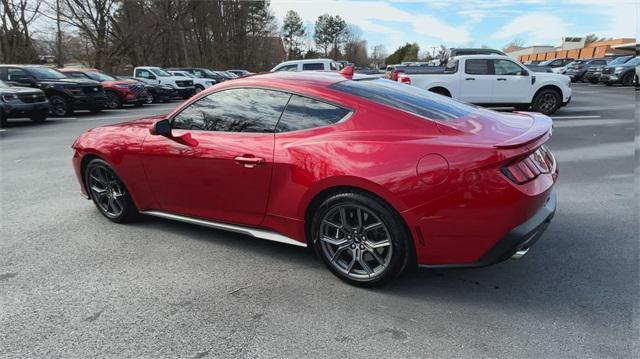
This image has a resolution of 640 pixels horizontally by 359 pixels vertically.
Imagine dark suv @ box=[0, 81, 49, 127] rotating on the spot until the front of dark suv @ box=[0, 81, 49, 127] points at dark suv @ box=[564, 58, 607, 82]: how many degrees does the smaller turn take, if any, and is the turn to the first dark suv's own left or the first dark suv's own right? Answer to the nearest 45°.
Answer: approximately 45° to the first dark suv's own left

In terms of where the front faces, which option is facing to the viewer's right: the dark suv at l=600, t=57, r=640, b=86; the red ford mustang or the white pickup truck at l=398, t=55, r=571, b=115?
the white pickup truck

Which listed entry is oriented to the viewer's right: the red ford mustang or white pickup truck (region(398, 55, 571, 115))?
the white pickup truck

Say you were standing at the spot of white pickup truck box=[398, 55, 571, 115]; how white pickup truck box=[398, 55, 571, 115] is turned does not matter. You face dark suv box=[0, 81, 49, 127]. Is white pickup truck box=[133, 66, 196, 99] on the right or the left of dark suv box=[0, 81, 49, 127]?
right

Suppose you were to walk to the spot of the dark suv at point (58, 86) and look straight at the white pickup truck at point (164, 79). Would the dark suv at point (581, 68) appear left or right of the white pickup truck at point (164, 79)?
right

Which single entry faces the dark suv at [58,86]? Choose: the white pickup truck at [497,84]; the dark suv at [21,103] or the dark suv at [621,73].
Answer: the dark suv at [621,73]

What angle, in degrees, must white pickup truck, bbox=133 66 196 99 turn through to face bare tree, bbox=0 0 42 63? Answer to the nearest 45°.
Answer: approximately 180°

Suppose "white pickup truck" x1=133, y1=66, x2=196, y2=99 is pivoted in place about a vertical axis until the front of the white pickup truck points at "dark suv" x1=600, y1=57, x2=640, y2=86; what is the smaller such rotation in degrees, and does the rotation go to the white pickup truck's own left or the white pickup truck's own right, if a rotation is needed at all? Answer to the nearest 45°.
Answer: approximately 45° to the white pickup truck's own left

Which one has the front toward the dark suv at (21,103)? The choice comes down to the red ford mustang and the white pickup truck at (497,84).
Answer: the red ford mustang

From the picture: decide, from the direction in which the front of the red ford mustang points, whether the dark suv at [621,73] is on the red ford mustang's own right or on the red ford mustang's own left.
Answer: on the red ford mustang's own right

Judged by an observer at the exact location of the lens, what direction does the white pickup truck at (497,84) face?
facing to the right of the viewer

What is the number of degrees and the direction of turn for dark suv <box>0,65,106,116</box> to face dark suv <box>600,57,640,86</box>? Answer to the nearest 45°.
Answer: approximately 45° to its left

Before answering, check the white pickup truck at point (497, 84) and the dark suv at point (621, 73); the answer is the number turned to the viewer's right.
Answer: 1
